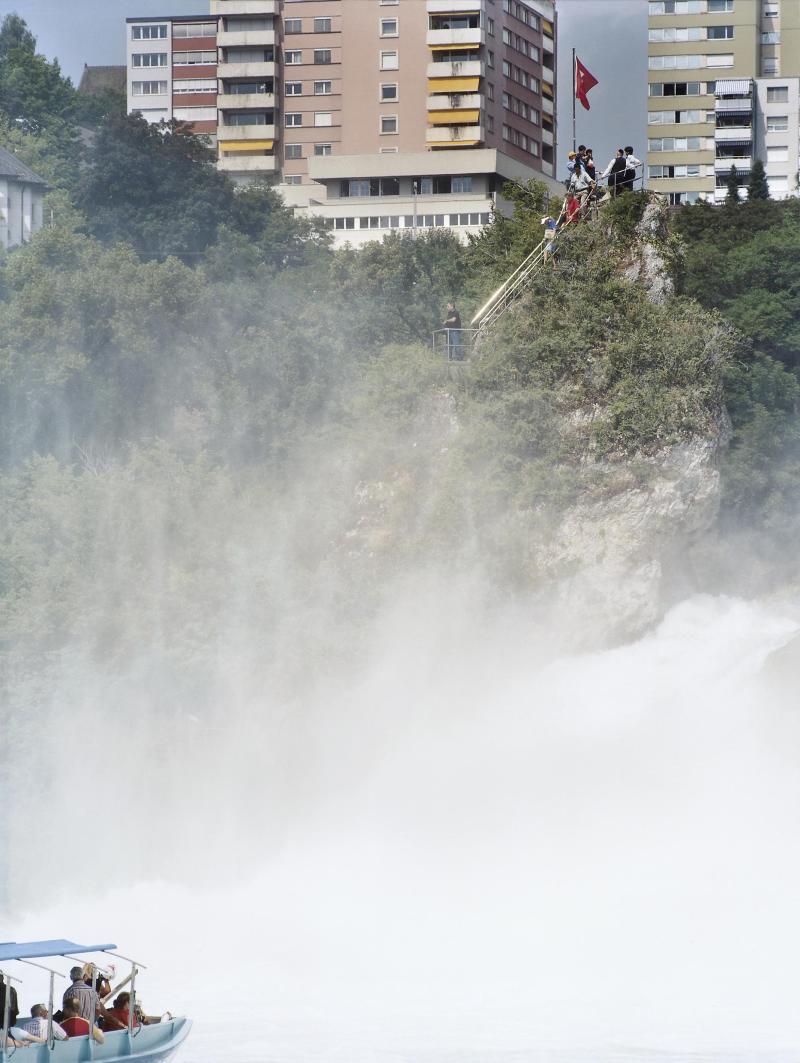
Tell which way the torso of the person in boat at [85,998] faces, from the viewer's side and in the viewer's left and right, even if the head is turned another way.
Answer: facing away from the viewer and to the right of the viewer

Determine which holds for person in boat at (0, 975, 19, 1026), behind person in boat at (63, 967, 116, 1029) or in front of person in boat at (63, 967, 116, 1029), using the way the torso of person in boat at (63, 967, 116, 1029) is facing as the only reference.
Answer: behind

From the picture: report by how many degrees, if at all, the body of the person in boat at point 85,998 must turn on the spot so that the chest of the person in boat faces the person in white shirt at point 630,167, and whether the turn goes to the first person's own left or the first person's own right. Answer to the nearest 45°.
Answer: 0° — they already face them

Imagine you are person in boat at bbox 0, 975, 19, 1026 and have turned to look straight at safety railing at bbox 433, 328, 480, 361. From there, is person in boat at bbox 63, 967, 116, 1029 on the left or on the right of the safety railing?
right
